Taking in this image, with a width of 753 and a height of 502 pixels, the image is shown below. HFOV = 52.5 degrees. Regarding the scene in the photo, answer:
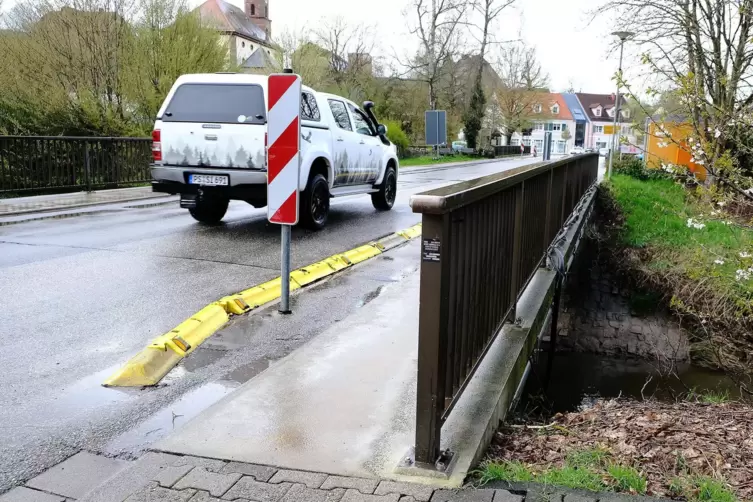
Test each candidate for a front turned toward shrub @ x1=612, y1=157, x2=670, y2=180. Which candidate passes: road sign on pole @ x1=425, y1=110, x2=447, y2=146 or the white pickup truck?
the white pickup truck

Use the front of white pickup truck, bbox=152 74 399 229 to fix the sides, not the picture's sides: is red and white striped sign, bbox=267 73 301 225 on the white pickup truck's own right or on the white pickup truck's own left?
on the white pickup truck's own right

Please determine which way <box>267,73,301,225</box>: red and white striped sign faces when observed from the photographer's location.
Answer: facing the viewer

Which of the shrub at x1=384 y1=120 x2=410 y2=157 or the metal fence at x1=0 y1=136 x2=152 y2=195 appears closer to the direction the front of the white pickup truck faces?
the shrub

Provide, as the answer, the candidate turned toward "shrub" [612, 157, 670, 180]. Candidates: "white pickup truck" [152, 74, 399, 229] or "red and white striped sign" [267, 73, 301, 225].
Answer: the white pickup truck

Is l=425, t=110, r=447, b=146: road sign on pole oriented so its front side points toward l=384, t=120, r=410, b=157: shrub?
no

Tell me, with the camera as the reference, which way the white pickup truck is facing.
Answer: facing away from the viewer and to the right of the viewer

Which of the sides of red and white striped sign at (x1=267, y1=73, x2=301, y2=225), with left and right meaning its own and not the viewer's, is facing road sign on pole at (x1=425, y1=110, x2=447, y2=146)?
back

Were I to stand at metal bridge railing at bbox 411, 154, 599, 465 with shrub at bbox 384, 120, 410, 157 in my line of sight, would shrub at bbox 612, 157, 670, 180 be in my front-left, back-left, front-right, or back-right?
front-right

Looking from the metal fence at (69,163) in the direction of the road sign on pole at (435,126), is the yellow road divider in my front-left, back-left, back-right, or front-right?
back-right

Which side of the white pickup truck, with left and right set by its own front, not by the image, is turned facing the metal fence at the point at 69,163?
left

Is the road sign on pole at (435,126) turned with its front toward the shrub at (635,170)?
no
